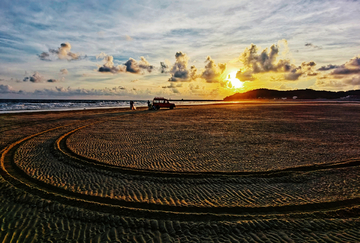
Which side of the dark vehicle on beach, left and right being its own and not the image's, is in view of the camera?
right
